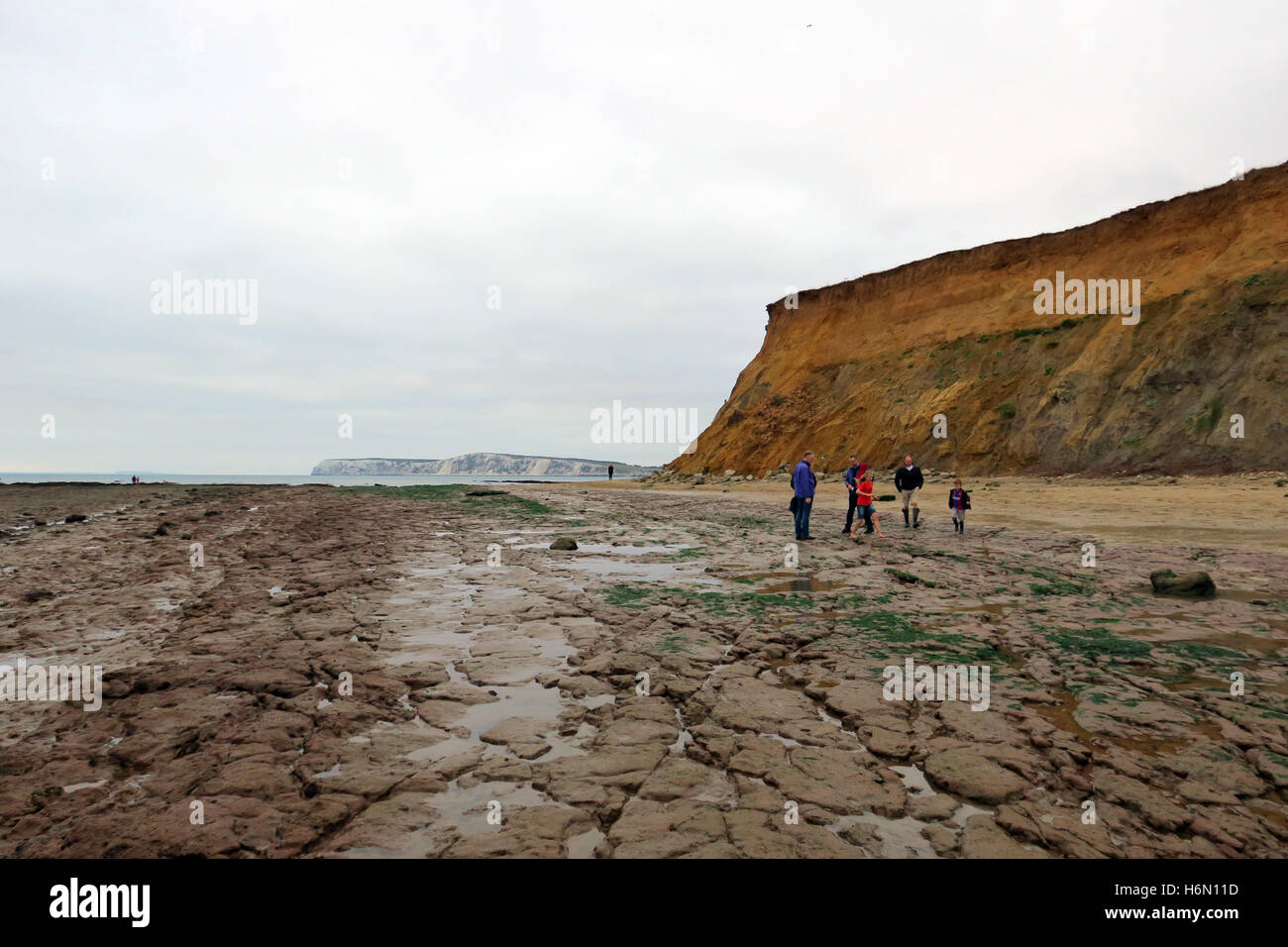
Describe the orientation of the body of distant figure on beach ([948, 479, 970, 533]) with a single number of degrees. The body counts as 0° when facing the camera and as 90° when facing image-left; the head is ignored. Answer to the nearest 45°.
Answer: approximately 0°

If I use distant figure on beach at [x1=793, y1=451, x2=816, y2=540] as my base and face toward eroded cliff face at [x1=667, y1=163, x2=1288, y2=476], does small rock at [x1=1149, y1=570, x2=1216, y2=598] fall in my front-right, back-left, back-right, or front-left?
back-right

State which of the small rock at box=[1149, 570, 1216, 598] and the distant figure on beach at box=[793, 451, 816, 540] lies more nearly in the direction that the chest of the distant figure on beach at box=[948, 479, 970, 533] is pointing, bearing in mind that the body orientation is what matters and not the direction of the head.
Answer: the small rock

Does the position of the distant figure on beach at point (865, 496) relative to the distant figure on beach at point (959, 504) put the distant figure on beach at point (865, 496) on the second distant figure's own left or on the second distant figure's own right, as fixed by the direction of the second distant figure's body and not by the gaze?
on the second distant figure's own right

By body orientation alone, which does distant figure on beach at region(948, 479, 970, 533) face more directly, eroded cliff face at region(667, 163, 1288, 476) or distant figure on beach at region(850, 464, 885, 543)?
the distant figure on beach

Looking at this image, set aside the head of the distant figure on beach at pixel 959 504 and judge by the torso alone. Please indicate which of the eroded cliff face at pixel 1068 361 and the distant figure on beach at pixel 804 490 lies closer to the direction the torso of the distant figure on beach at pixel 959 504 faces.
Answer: the distant figure on beach

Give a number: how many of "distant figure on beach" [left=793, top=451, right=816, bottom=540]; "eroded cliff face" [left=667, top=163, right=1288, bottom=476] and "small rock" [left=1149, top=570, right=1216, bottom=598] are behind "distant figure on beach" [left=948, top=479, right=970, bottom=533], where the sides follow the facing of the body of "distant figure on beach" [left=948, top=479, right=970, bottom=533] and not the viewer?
1

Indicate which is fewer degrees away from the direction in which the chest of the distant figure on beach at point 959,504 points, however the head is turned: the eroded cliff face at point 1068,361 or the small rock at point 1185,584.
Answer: the small rock

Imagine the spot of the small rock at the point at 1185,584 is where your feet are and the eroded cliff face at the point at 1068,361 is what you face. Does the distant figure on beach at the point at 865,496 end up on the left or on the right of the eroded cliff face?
left

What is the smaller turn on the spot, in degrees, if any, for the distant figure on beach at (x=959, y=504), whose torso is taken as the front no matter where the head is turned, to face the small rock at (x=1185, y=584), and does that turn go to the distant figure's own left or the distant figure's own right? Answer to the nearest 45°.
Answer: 0° — they already face it

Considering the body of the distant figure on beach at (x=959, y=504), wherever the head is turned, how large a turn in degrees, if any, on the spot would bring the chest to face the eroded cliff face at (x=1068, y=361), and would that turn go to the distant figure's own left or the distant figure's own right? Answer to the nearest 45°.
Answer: approximately 180°

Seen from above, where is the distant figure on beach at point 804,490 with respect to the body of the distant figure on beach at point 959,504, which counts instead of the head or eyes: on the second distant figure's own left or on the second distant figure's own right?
on the second distant figure's own right
